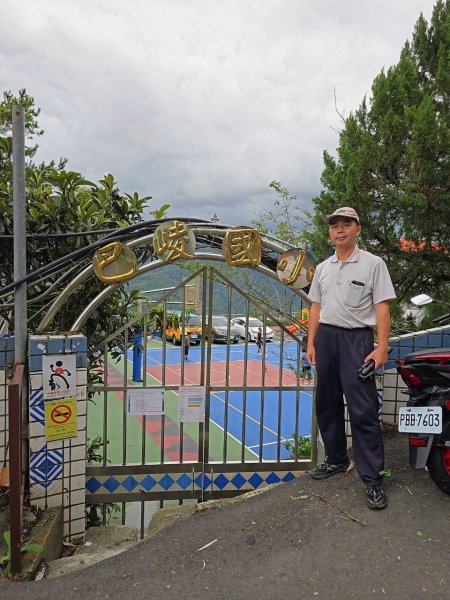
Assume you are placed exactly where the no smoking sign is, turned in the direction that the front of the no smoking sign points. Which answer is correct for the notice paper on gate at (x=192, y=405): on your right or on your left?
on your left

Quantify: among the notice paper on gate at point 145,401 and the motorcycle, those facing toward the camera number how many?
1

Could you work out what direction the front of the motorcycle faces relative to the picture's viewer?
facing away from the viewer and to the right of the viewer

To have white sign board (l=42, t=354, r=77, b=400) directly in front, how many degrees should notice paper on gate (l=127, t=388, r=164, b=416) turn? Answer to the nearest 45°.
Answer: approximately 45° to its right

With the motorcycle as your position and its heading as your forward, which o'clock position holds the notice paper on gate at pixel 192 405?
The notice paper on gate is roughly at 8 o'clock from the motorcycle.

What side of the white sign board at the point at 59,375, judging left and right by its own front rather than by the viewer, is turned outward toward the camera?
front

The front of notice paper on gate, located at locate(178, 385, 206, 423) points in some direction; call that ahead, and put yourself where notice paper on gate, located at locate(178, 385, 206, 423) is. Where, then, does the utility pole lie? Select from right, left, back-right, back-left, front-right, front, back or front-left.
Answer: front-right

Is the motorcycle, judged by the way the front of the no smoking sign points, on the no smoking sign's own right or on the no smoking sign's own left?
on the no smoking sign's own left

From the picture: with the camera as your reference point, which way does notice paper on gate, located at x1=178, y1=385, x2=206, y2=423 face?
facing the viewer

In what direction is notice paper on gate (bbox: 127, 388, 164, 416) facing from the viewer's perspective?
toward the camera

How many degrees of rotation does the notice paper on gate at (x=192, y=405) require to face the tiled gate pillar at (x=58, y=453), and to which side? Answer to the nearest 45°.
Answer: approximately 45° to its right
